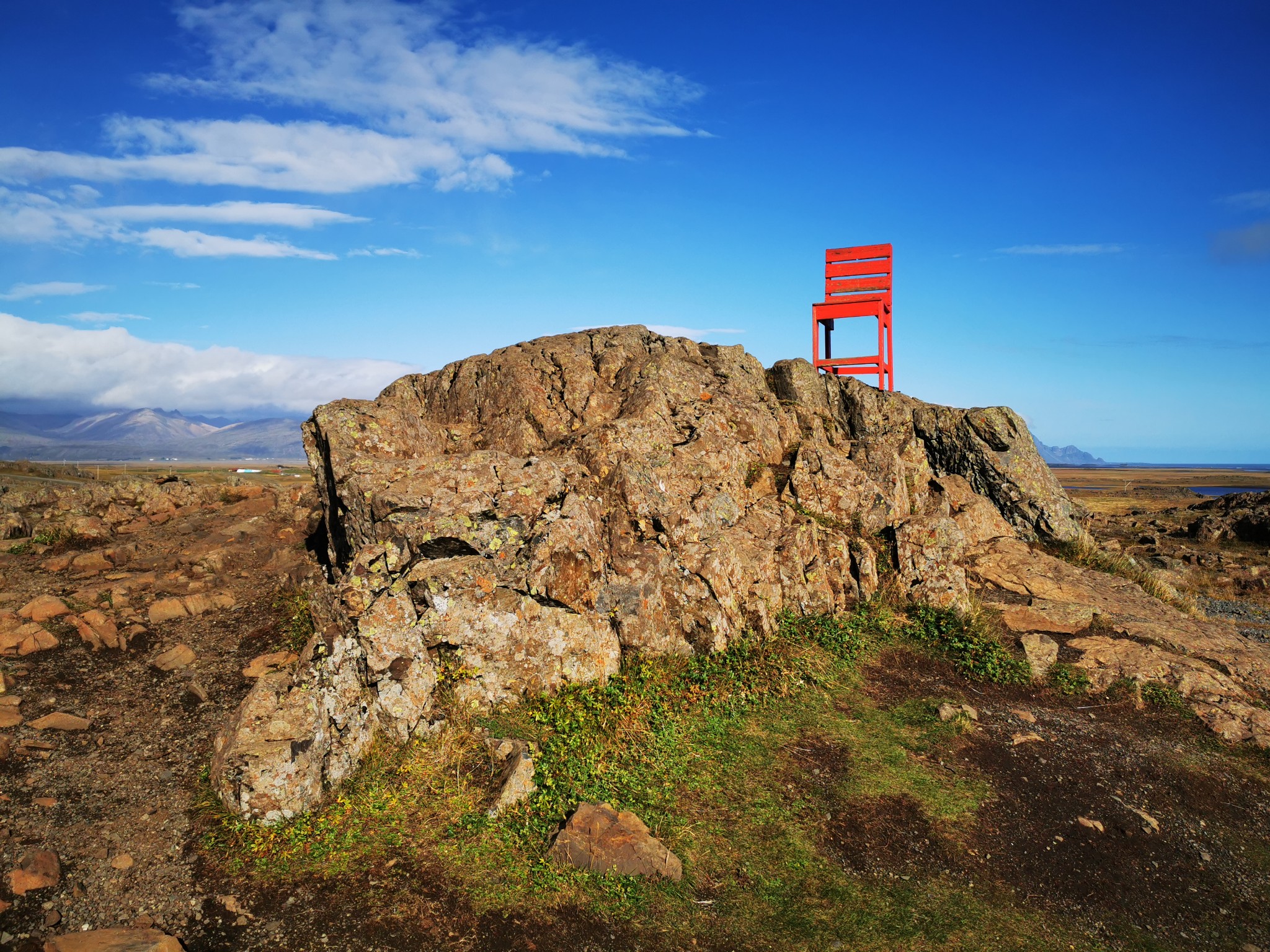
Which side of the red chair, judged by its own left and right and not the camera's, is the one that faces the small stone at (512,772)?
front

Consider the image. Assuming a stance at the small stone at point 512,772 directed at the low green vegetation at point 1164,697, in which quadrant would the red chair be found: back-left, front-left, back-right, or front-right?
front-left

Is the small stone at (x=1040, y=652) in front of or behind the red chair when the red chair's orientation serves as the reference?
in front

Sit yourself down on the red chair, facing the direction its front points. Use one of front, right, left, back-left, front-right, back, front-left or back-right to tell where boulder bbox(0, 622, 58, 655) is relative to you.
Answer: front-right

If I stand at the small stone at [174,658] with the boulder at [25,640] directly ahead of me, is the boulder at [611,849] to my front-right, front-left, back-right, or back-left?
back-left

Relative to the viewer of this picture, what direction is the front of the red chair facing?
facing the viewer

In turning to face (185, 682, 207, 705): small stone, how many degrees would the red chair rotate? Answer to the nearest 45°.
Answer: approximately 45° to its right

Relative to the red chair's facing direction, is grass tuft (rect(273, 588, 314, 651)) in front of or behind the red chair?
in front

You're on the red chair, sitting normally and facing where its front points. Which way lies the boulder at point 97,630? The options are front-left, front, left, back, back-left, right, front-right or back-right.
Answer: front-right

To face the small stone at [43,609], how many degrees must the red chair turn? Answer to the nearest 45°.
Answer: approximately 45° to its right

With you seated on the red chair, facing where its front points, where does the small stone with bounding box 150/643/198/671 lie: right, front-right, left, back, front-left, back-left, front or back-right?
front-right
